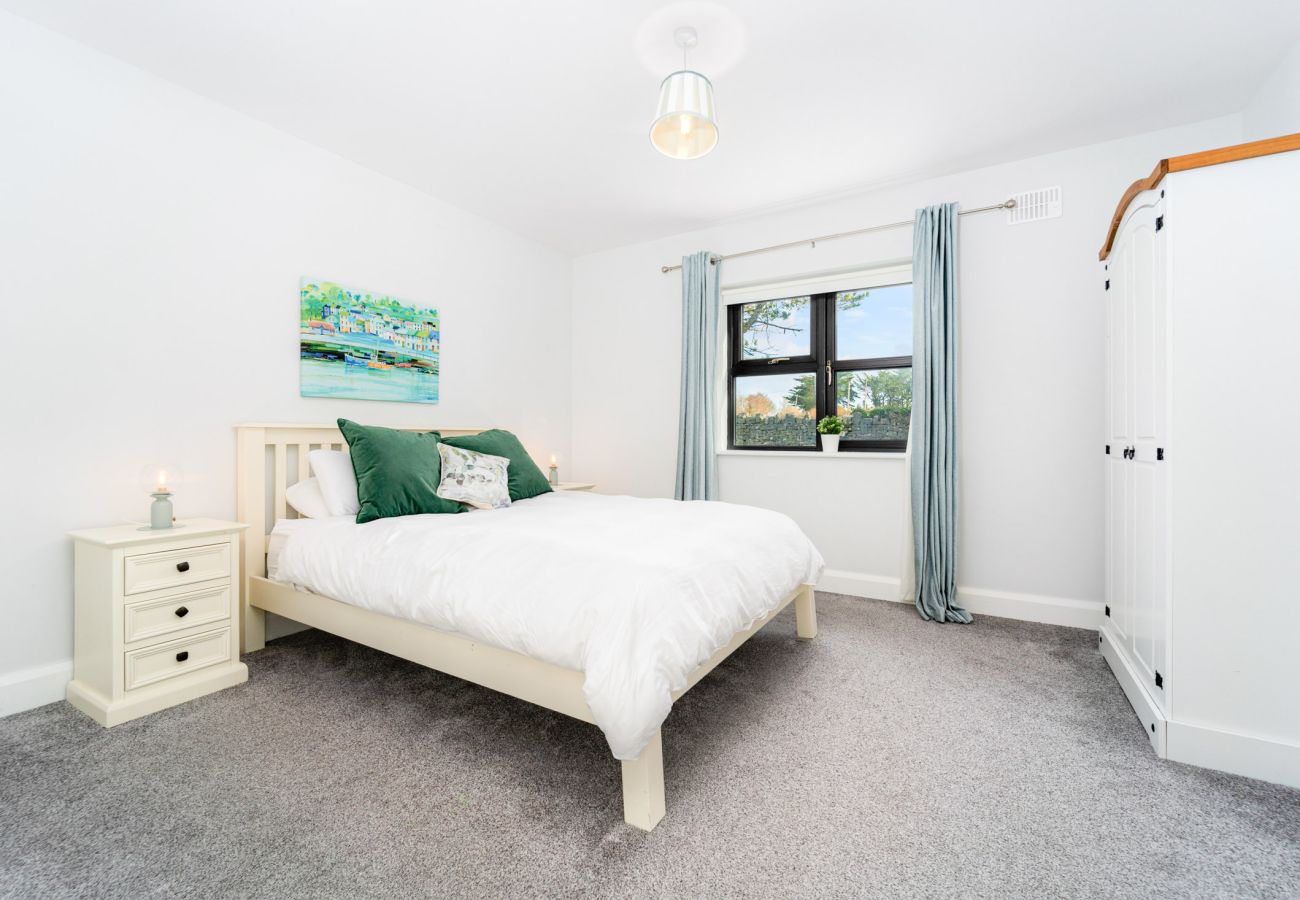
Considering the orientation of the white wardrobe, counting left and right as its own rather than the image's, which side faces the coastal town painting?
front

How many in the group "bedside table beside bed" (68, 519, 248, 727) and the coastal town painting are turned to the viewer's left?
0

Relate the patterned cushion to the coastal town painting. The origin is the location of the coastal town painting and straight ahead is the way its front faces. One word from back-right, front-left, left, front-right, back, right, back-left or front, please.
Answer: front

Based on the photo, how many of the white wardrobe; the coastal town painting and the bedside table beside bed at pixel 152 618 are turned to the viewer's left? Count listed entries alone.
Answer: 1

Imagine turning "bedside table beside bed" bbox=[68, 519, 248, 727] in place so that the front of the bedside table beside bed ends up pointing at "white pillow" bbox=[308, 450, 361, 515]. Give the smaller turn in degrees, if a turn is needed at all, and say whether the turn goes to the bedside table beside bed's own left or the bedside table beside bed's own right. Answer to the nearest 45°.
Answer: approximately 45° to the bedside table beside bed's own left

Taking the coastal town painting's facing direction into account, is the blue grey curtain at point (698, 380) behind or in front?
in front

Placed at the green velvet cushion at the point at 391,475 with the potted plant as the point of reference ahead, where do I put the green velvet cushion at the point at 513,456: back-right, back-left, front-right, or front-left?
front-left

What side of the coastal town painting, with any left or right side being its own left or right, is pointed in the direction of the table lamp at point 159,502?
right

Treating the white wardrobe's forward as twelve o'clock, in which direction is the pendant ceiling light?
The pendant ceiling light is roughly at 11 o'clock from the white wardrobe.

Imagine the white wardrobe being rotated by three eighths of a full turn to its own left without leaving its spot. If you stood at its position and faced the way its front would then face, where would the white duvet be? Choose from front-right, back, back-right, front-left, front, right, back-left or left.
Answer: right

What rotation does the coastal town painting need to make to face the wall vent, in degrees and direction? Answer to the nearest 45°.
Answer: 0° — it already faces it

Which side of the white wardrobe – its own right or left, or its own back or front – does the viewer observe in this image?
left

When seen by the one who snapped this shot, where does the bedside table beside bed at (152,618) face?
facing the viewer and to the right of the viewer

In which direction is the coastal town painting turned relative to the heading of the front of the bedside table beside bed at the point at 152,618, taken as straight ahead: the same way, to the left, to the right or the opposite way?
the same way

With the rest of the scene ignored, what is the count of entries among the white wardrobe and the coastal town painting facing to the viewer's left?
1

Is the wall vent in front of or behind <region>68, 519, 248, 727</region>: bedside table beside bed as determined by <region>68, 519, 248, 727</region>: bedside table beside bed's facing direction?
in front

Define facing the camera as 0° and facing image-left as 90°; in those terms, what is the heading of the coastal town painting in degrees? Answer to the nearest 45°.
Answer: approximately 315°
